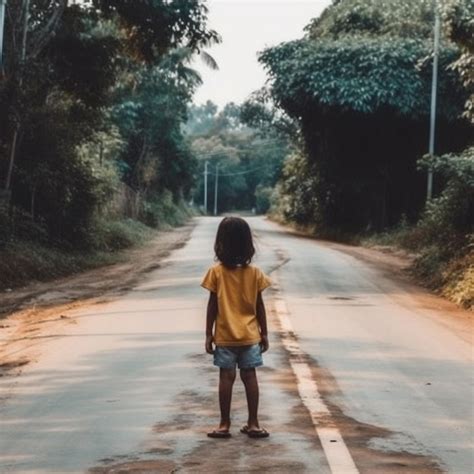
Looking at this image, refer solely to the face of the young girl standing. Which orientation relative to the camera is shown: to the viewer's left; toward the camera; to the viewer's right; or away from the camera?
away from the camera

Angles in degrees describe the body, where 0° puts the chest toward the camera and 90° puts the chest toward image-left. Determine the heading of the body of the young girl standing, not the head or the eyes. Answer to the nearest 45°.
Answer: approximately 180°
